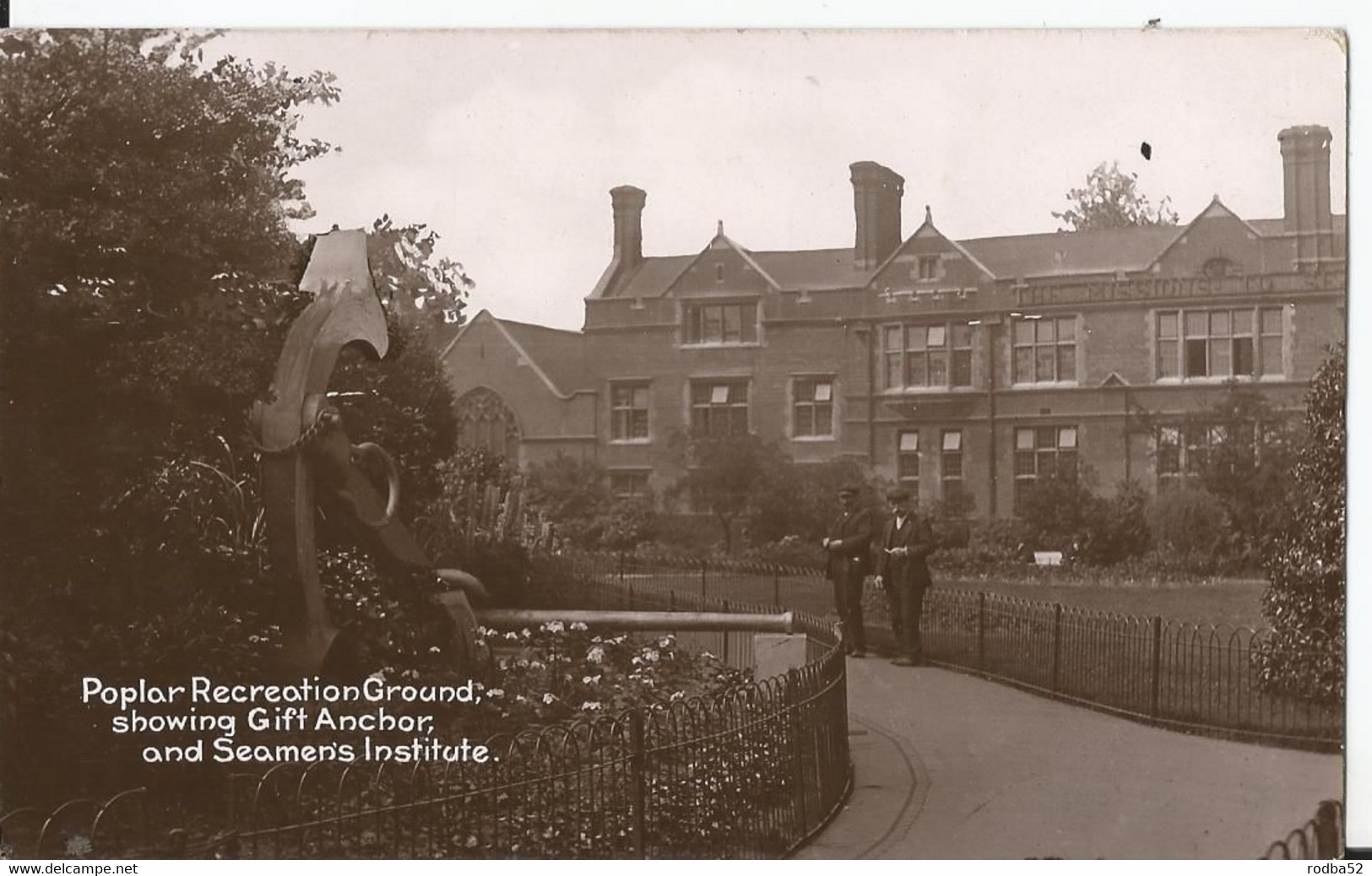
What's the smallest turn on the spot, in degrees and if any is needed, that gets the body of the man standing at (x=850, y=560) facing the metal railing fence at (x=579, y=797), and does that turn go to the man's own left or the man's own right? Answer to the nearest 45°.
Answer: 0° — they already face it

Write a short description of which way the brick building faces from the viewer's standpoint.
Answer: facing the viewer

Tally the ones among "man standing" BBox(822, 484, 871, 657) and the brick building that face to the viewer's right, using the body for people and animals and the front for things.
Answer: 0

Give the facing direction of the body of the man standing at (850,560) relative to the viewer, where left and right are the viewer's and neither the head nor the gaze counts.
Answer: facing the viewer and to the left of the viewer
